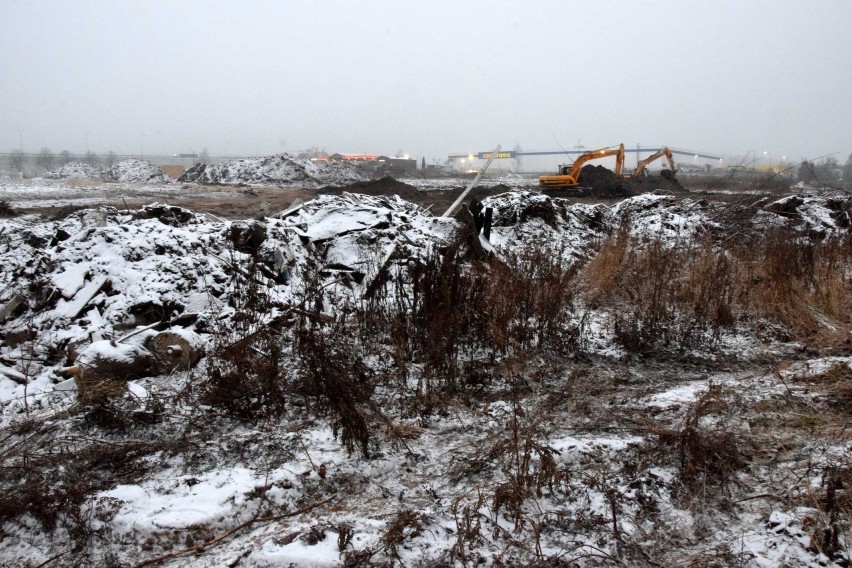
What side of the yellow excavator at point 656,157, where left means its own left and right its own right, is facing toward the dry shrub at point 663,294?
right

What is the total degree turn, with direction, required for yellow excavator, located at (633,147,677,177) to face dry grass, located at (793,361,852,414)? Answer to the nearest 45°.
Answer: approximately 90° to its right

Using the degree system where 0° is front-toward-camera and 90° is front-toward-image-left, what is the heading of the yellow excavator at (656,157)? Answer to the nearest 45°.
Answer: approximately 270°

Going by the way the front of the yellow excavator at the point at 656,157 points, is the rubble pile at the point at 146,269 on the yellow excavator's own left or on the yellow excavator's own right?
on the yellow excavator's own right

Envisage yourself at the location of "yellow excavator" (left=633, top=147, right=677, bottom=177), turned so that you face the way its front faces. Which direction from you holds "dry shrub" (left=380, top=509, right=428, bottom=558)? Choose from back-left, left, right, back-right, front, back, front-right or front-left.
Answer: right

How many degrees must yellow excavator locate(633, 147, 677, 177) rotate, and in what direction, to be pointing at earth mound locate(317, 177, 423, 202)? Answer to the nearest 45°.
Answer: approximately 135° to its right

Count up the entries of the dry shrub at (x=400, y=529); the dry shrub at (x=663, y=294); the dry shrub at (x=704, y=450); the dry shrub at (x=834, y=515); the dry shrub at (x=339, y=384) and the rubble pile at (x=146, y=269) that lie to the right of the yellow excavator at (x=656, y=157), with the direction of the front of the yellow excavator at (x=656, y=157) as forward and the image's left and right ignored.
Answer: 6

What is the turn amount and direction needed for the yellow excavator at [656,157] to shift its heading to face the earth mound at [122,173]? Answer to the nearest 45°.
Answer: approximately 180°

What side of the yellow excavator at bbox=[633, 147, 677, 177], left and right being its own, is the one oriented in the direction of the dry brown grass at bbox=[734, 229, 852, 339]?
right

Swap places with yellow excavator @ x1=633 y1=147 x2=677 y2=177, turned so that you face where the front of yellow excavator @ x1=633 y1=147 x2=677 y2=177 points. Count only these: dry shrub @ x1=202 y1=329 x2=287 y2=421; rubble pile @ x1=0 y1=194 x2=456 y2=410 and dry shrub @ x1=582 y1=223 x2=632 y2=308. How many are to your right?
3

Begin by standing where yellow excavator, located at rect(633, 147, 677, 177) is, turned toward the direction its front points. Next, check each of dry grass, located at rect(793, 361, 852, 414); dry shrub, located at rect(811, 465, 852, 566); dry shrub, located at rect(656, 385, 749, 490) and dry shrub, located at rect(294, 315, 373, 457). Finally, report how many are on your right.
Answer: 4

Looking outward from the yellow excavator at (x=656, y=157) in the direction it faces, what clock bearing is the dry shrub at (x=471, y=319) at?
The dry shrub is roughly at 3 o'clock from the yellow excavator.

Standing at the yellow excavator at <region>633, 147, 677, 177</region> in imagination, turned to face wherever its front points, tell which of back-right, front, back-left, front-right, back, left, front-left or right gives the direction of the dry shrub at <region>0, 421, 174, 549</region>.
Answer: right

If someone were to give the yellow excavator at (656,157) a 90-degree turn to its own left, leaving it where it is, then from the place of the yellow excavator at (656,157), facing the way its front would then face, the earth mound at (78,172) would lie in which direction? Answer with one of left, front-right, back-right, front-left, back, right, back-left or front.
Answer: left

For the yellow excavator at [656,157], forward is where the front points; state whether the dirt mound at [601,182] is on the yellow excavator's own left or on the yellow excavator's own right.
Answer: on the yellow excavator's own right
